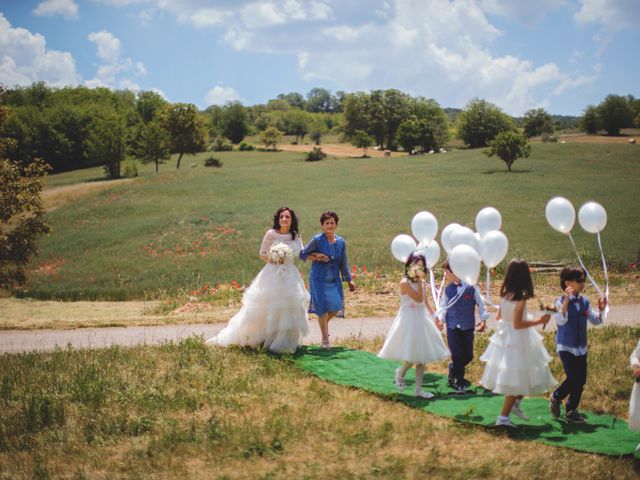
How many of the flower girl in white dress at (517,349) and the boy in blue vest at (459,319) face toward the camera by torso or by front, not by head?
1

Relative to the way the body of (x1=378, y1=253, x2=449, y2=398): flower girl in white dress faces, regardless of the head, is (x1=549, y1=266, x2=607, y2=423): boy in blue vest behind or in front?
in front

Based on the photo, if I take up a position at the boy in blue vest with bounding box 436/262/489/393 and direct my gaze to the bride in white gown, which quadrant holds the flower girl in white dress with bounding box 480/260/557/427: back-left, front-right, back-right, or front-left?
back-left

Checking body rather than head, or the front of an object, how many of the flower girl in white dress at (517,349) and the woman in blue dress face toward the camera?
1

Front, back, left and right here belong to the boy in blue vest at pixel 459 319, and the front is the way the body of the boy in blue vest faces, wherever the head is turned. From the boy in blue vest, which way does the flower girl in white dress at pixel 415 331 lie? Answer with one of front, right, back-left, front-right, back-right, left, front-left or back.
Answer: front-right

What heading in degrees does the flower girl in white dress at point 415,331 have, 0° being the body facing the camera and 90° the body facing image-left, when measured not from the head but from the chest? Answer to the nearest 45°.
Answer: approximately 315°

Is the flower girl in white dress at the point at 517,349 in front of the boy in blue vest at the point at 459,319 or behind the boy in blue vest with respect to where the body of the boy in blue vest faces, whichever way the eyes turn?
in front

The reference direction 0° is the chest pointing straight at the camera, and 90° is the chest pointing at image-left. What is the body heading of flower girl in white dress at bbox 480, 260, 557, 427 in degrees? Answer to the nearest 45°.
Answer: approximately 225°

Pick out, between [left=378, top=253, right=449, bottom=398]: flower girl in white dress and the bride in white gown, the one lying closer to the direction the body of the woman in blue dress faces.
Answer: the flower girl in white dress
